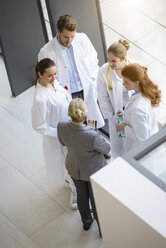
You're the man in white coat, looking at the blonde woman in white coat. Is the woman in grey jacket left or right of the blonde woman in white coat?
right

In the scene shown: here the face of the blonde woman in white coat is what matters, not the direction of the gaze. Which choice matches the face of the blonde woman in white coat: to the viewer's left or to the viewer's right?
to the viewer's left

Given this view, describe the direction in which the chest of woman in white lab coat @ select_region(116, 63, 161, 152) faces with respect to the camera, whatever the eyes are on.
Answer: to the viewer's left

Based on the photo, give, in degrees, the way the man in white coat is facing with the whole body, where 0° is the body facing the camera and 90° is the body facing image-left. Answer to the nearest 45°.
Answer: approximately 0°

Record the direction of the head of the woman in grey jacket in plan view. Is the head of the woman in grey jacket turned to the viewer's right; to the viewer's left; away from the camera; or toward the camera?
away from the camera

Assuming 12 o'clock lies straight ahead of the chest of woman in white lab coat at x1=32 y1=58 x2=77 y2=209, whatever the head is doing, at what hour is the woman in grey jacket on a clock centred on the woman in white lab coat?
The woman in grey jacket is roughly at 1 o'clock from the woman in white lab coat.

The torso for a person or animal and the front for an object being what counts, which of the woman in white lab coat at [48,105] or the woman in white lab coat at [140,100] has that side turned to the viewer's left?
the woman in white lab coat at [140,100]

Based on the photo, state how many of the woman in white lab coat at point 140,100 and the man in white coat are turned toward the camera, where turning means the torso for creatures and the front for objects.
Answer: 1

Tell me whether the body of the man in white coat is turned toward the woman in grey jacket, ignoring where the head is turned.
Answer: yes

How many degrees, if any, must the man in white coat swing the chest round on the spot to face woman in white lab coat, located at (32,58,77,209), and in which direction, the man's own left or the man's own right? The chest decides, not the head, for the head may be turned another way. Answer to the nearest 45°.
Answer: approximately 45° to the man's own right

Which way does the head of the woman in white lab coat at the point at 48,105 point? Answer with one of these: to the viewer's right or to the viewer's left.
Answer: to the viewer's right

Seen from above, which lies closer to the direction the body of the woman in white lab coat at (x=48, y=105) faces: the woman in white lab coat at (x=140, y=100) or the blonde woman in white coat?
the woman in white lab coat
